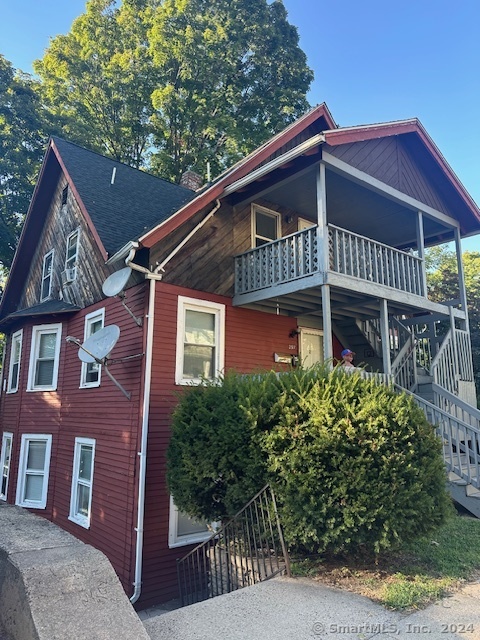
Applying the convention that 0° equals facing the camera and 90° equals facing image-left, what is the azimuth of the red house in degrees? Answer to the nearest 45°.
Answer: approximately 315°

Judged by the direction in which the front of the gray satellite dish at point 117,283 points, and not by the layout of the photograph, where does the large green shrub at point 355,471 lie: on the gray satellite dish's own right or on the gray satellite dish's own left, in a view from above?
on the gray satellite dish's own left

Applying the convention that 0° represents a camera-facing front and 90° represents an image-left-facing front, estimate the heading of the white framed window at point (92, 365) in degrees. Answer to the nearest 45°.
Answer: approximately 45°

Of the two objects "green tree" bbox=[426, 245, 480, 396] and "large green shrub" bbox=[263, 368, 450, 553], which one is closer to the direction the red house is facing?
the large green shrub

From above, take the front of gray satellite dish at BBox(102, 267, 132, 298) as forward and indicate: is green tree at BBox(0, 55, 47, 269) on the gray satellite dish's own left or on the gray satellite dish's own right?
on the gray satellite dish's own right

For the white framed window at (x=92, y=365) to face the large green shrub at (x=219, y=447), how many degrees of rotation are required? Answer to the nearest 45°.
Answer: approximately 45° to its left

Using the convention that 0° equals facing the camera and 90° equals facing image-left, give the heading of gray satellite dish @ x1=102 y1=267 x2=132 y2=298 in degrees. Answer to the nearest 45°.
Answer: approximately 45°

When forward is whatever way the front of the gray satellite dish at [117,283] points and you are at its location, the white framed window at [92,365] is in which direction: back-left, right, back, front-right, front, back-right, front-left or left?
back-right

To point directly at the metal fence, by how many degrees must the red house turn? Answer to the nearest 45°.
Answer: approximately 45° to its right

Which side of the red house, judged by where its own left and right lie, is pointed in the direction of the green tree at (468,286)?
left
